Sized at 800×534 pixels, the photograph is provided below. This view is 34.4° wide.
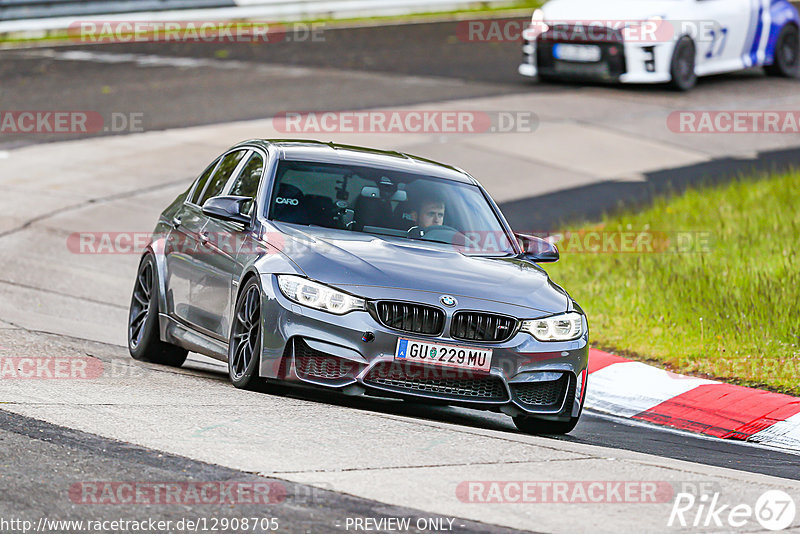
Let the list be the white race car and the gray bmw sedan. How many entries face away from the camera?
0

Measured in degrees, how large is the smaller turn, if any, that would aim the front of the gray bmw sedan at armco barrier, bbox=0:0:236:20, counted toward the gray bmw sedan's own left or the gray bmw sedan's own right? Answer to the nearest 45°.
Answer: approximately 135° to the gray bmw sedan's own left

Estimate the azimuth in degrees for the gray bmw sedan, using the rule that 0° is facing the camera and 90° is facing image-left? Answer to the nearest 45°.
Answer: approximately 315°

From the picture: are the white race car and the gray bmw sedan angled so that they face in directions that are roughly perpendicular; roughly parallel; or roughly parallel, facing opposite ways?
roughly perpendicular

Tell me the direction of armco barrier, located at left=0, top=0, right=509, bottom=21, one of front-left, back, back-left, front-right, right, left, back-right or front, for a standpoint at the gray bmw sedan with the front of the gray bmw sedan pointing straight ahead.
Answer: back-left

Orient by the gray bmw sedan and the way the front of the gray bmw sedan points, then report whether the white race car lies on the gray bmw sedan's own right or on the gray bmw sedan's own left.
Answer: on the gray bmw sedan's own left

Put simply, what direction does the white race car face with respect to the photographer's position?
facing the viewer and to the left of the viewer

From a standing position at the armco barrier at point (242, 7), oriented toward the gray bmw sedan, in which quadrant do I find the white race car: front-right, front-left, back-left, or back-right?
front-left

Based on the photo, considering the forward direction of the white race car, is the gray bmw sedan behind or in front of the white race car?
in front

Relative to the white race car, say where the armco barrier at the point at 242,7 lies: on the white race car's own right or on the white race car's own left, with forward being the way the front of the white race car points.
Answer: on the white race car's own right

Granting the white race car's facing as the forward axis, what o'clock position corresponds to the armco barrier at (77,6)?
The armco barrier is roughly at 2 o'clock from the white race car.
